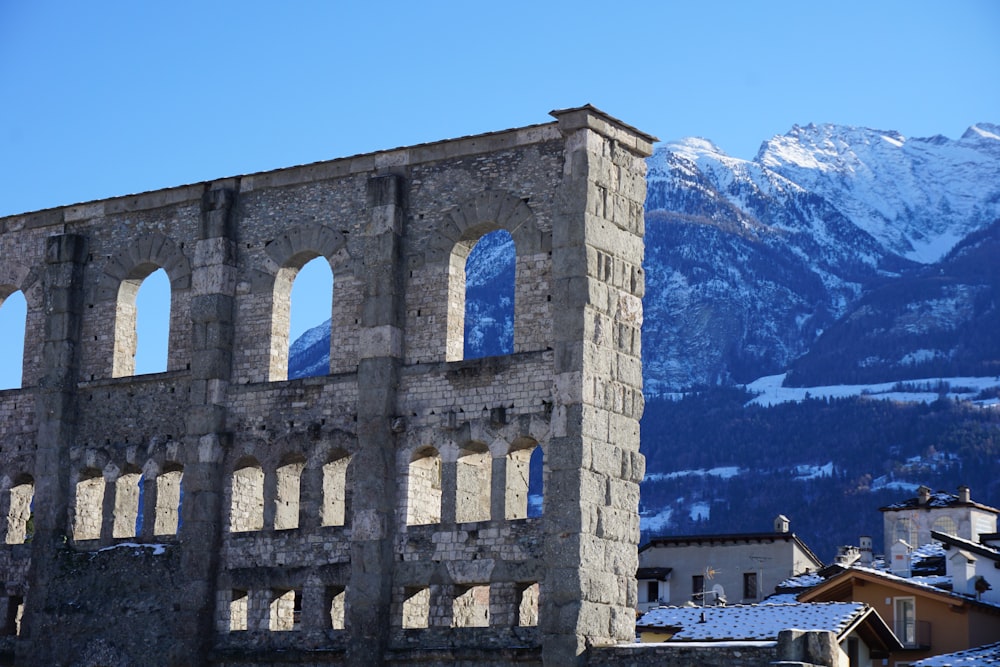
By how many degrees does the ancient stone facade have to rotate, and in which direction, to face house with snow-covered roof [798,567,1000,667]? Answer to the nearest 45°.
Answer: approximately 180°

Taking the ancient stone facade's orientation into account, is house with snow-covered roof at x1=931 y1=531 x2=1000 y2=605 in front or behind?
behind

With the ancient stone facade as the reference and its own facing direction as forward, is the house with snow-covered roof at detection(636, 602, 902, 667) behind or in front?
behind
